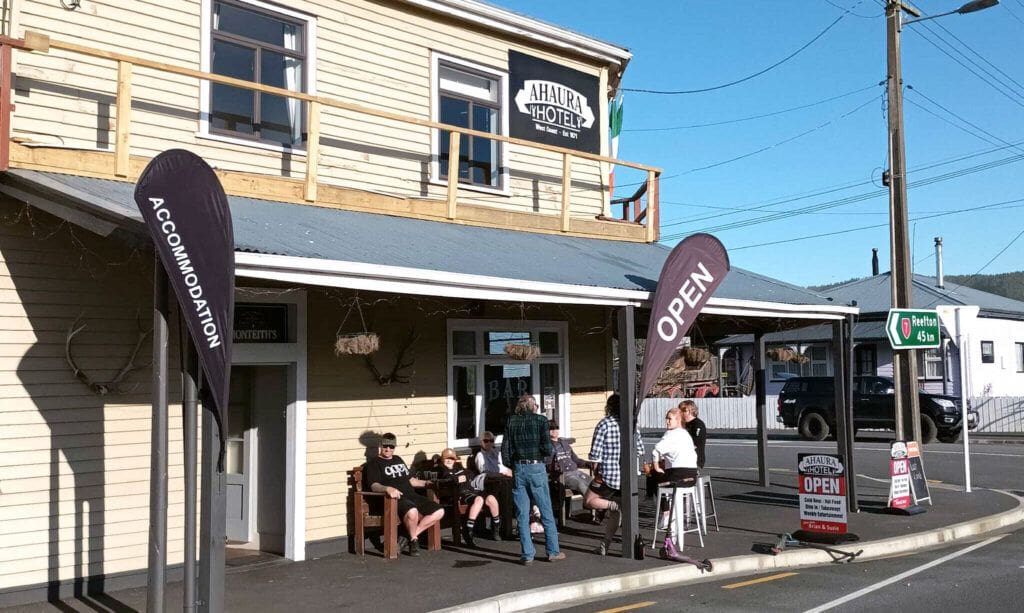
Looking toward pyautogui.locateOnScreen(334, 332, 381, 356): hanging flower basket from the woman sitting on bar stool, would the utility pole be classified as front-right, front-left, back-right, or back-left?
back-right

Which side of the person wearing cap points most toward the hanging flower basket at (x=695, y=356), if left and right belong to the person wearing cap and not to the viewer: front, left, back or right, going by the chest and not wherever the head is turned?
left

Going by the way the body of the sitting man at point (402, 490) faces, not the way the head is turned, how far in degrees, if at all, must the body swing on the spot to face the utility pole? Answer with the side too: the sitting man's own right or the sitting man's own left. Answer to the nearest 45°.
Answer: approximately 90° to the sitting man's own left

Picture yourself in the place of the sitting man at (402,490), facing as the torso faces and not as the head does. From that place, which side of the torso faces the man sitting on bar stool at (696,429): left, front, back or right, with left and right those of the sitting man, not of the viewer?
left

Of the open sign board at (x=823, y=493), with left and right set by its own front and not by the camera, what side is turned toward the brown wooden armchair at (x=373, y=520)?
right

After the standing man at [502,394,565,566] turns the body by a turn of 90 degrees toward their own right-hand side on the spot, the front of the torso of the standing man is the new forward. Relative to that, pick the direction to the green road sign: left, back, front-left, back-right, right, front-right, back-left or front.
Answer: front-left

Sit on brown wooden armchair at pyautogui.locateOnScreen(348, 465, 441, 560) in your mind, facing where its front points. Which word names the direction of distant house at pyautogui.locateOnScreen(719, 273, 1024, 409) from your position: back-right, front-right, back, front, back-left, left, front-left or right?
left

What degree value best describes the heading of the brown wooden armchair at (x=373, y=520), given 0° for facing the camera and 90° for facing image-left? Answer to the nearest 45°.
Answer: approximately 315°

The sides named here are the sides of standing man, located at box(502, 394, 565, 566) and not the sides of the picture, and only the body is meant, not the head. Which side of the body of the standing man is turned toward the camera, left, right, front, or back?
back

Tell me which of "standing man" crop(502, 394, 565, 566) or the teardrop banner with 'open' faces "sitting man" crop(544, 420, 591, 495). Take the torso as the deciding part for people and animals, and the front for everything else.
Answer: the standing man

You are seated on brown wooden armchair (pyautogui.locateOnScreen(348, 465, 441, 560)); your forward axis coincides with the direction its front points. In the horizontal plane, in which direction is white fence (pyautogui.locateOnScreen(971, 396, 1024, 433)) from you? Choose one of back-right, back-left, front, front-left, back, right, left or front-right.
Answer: left
